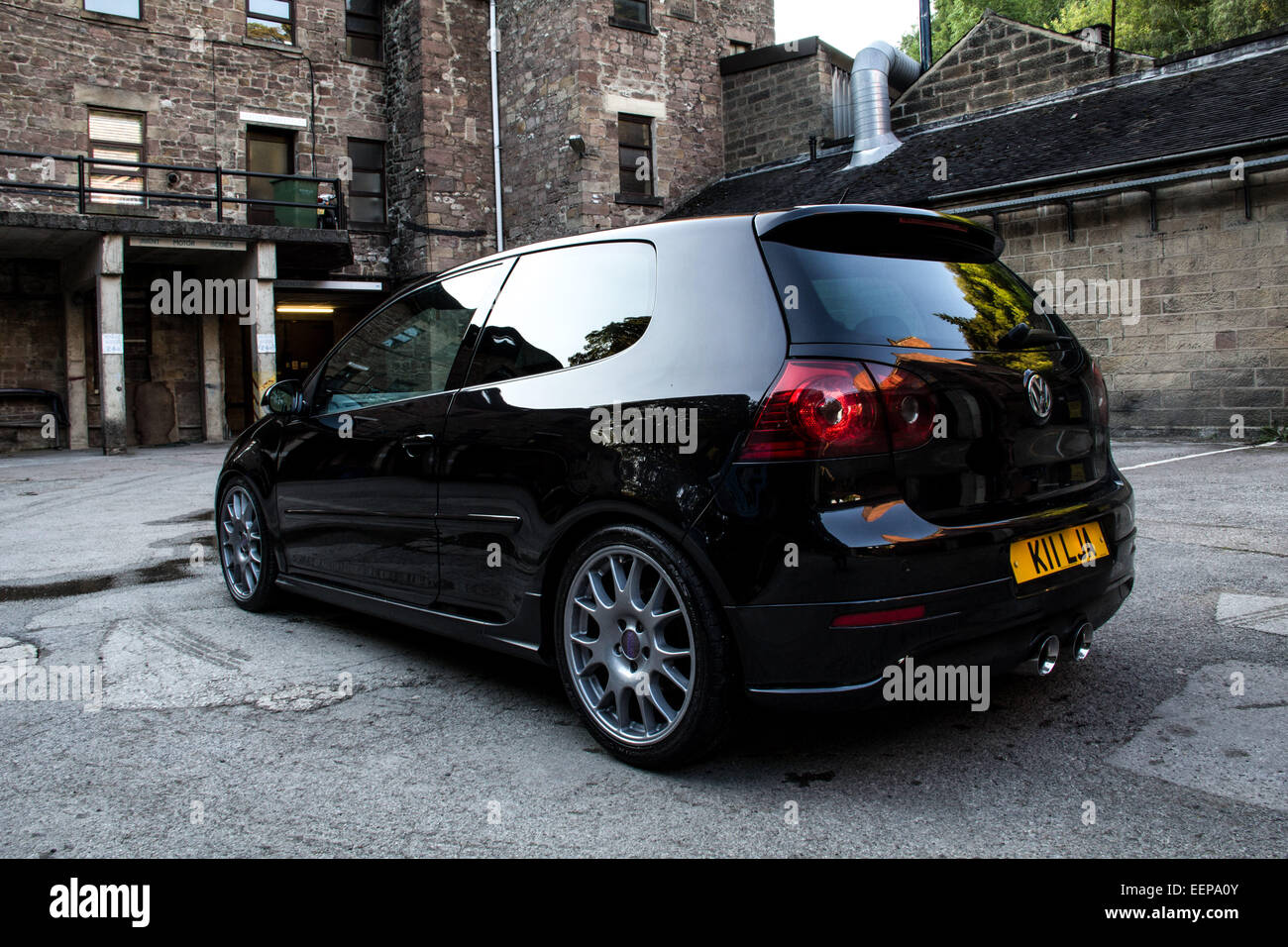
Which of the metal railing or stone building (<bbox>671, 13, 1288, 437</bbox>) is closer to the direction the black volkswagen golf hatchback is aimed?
the metal railing

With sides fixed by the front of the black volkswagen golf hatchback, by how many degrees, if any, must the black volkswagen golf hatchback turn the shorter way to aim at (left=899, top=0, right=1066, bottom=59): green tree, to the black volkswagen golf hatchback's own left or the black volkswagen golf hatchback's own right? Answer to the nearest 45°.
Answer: approximately 45° to the black volkswagen golf hatchback's own right

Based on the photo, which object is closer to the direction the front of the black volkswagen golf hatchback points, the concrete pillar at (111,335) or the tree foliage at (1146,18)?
the concrete pillar

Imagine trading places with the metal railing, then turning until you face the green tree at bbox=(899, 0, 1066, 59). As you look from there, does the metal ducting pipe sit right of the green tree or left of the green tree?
right

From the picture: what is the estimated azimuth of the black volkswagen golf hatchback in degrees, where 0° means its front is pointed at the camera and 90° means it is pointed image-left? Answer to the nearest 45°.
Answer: approximately 135°

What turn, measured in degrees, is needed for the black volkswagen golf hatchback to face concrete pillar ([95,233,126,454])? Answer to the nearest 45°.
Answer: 0° — it already faces it

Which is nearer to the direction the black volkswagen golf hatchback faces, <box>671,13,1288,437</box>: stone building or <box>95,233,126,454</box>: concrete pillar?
the concrete pillar

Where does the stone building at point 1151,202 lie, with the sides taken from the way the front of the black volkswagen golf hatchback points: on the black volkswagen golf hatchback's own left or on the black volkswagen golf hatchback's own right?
on the black volkswagen golf hatchback's own right

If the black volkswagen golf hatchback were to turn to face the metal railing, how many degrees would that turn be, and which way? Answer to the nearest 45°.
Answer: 0° — it already faces it

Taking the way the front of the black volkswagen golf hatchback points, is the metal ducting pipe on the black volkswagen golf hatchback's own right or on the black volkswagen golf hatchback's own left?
on the black volkswagen golf hatchback's own right
